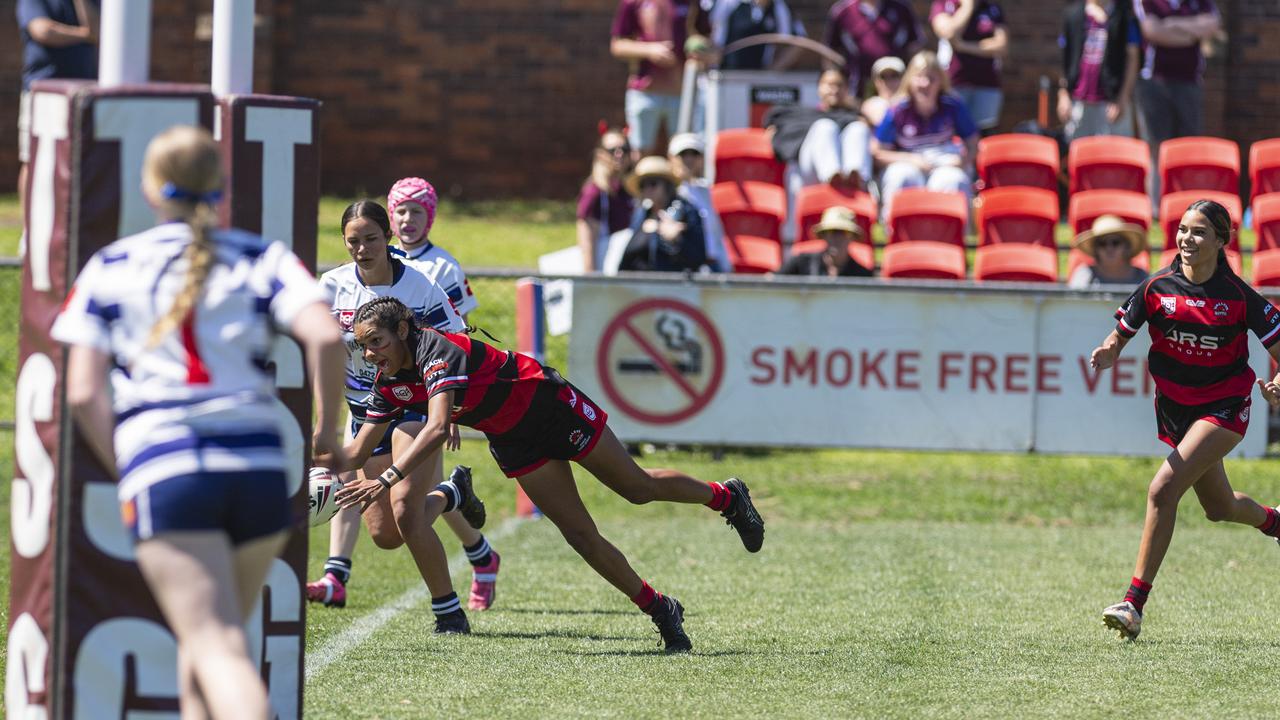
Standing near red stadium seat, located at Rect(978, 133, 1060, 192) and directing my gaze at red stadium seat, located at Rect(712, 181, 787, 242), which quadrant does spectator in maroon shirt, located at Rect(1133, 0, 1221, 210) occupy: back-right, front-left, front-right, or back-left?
back-right

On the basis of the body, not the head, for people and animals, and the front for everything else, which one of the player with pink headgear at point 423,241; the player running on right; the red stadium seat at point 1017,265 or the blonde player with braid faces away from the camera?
the blonde player with braid

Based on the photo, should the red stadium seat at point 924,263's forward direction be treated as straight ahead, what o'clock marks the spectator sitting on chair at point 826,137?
The spectator sitting on chair is roughly at 5 o'clock from the red stadium seat.

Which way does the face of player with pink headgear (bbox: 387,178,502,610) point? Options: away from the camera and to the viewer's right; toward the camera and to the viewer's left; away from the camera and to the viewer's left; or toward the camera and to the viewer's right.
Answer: toward the camera and to the viewer's left

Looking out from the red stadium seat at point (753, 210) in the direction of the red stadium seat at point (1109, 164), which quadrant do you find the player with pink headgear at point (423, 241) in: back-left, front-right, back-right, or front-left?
back-right

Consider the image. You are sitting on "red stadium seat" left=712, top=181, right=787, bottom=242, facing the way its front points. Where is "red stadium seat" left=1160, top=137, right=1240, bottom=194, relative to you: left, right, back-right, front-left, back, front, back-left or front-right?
left

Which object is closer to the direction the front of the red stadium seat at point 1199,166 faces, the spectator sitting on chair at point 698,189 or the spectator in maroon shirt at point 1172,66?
the spectator sitting on chair

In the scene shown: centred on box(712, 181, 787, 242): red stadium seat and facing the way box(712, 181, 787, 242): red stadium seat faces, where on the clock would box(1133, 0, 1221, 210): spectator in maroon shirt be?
The spectator in maroon shirt is roughly at 8 o'clock from the red stadium seat.

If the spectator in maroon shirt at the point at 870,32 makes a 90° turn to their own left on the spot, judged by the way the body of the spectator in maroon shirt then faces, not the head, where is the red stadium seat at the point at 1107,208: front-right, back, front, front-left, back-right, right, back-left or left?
front-right

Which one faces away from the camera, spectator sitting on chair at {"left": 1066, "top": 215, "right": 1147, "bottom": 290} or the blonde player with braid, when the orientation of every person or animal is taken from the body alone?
the blonde player with braid
